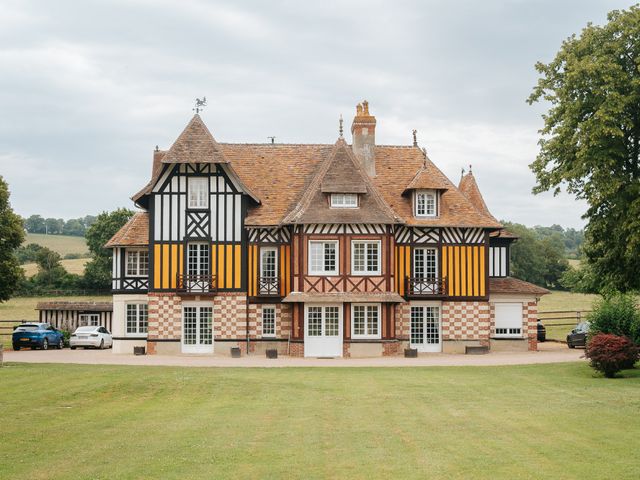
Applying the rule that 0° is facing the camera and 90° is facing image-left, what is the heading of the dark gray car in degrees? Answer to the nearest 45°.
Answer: approximately 45°

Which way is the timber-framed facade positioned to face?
toward the camera
